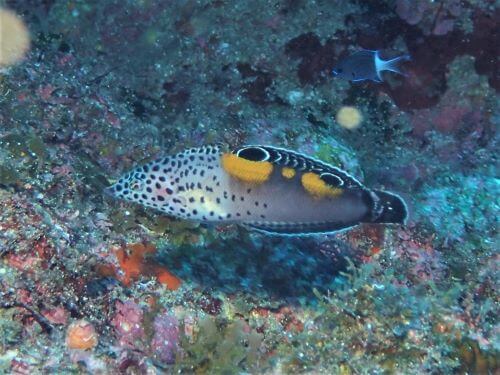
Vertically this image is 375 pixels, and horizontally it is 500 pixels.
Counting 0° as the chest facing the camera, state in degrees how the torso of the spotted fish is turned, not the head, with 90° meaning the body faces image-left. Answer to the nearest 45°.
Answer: approximately 90°

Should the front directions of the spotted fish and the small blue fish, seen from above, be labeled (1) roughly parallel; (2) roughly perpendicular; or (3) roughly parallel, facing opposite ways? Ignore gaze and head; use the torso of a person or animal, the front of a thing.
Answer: roughly parallel

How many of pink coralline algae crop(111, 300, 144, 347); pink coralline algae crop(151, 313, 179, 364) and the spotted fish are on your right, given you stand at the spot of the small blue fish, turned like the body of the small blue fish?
0

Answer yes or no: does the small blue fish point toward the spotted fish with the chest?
no

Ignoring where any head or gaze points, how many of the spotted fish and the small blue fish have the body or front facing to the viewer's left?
2

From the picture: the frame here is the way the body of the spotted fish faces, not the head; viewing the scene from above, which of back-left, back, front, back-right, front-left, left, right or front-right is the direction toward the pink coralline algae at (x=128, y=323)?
front

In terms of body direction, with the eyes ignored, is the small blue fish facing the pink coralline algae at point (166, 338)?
no

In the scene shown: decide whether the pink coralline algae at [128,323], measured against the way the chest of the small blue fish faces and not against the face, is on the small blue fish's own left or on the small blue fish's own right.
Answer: on the small blue fish's own left

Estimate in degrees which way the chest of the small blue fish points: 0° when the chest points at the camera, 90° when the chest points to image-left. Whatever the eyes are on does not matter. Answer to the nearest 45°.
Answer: approximately 90°
